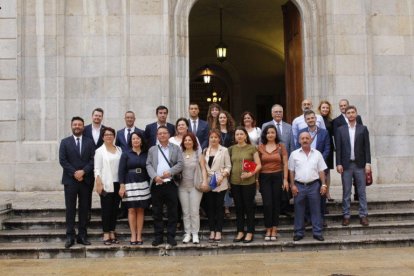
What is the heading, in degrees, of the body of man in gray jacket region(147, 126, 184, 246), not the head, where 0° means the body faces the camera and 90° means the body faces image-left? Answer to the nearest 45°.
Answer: approximately 0°

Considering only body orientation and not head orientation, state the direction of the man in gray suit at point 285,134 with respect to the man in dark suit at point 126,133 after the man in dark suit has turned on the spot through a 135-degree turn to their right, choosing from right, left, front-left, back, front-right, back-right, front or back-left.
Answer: back-right

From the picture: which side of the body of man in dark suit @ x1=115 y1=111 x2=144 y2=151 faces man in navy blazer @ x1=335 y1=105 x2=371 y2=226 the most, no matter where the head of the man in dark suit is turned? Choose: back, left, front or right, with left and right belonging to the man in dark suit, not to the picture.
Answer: left

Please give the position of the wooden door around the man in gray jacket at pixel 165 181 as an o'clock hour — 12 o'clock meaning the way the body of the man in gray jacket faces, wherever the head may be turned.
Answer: The wooden door is roughly at 7 o'clock from the man in gray jacket.

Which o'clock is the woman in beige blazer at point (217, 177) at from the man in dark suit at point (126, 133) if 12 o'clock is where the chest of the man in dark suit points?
The woman in beige blazer is roughly at 10 o'clock from the man in dark suit.

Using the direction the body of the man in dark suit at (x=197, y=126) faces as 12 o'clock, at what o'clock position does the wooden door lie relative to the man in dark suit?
The wooden door is roughly at 7 o'clock from the man in dark suit.
